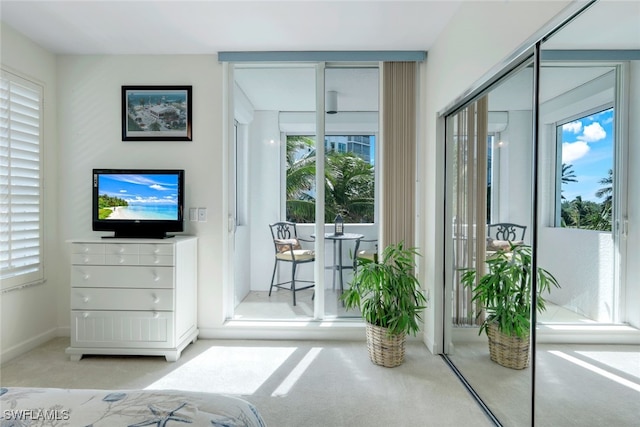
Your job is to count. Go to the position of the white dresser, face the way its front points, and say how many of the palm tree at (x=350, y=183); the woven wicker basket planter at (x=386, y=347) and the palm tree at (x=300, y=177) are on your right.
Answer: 0

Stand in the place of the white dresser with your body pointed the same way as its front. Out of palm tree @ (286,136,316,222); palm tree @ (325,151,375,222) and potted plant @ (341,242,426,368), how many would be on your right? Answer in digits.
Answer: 0

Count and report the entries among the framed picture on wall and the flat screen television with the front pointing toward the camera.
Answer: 2

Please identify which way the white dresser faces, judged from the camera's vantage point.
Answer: facing the viewer

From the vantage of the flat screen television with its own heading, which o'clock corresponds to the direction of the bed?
The bed is roughly at 12 o'clock from the flat screen television.

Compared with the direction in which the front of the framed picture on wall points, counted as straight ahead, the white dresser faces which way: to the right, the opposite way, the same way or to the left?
the same way

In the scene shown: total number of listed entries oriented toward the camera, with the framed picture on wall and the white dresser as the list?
2

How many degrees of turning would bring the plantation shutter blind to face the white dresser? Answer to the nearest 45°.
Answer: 0° — it already faces it

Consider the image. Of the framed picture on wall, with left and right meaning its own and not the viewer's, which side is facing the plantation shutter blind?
right

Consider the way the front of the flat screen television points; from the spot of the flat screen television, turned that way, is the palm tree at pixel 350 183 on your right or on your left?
on your left

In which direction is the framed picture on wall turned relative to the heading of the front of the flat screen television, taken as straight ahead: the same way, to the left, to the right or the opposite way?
the same way

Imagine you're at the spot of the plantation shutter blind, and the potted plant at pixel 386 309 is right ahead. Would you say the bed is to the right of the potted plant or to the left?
right

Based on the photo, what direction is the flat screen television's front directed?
toward the camera

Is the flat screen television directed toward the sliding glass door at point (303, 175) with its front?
no

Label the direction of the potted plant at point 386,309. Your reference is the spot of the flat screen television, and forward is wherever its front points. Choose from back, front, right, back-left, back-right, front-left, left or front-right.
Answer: front-left

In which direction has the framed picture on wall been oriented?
toward the camera
